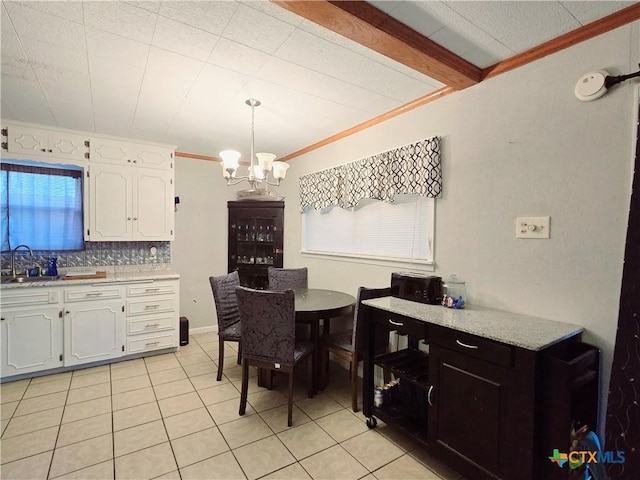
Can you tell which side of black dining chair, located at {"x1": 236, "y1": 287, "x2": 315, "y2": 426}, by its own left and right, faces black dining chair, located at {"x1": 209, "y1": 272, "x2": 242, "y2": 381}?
left

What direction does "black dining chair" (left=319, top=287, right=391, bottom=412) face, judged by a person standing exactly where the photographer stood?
facing away from the viewer and to the left of the viewer

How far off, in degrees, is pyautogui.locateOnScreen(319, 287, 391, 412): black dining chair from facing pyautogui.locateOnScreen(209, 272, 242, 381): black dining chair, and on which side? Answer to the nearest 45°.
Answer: approximately 45° to its left

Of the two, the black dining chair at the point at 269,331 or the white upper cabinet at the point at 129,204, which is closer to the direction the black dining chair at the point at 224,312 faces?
the black dining chair

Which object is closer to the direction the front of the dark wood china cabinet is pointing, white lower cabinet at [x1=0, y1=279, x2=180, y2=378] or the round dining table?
the round dining table

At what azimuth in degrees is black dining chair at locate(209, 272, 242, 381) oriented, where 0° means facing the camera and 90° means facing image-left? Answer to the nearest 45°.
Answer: approximately 315°

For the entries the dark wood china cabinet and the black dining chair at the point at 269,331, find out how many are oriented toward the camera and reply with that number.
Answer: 1

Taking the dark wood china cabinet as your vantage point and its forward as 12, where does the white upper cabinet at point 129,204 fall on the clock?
The white upper cabinet is roughly at 2 o'clock from the dark wood china cabinet.
